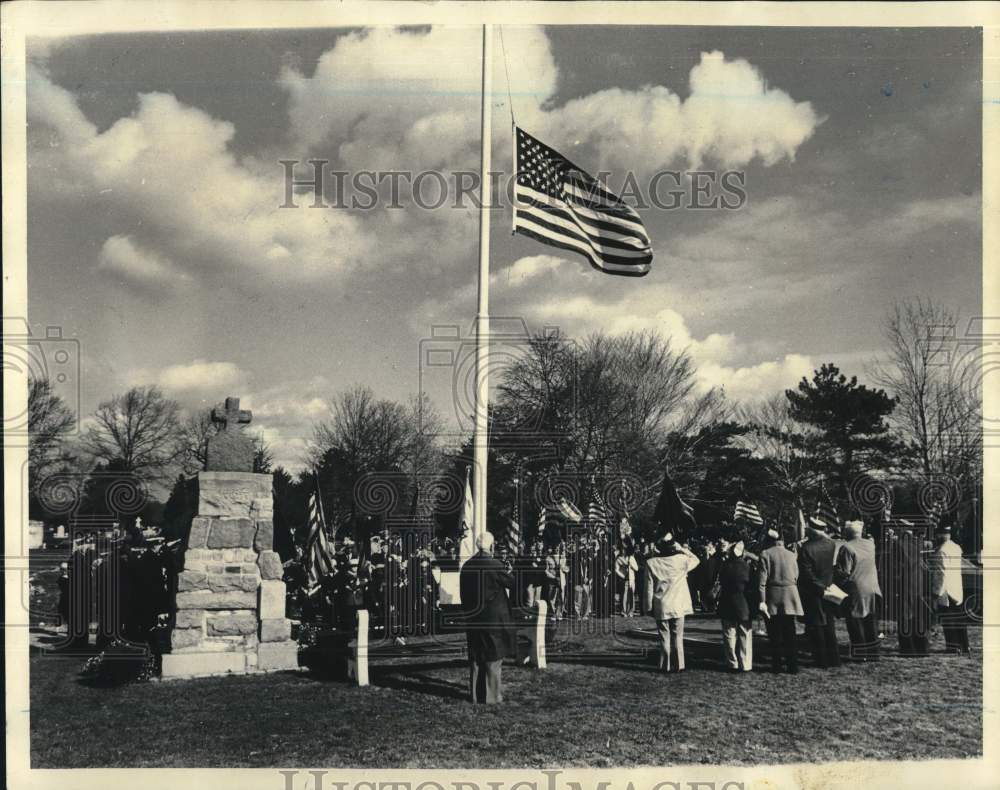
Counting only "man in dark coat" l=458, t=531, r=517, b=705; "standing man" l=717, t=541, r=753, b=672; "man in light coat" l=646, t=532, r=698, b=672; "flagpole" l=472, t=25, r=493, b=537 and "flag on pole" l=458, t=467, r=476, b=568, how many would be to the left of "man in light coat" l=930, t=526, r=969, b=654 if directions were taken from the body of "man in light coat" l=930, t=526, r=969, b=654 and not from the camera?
5

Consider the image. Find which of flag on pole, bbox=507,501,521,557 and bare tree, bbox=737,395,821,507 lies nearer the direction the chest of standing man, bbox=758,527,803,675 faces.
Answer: the bare tree

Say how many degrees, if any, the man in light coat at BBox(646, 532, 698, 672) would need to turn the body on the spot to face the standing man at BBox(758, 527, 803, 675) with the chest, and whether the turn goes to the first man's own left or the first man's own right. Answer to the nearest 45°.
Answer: approximately 90° to the first man's own right

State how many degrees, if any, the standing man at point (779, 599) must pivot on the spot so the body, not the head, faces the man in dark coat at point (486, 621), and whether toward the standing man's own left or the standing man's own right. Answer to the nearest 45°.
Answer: approximately 135° to the standing man's own left

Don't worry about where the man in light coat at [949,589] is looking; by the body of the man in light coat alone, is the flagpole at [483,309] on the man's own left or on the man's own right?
on the man's own left

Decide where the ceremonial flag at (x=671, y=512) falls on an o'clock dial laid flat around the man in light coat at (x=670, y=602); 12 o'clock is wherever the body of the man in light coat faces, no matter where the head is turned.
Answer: The ceremonial flag is roughly at 12 o'clock from the man in light coat.

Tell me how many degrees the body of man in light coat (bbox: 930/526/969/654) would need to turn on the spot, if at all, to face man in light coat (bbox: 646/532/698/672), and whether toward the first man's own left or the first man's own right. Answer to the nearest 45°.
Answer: approximately 90° to the first man's own left

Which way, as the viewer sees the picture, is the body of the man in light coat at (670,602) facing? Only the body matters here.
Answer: away from the camera

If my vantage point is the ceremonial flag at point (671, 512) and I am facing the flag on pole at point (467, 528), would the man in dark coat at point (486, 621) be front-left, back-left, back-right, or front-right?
front-left

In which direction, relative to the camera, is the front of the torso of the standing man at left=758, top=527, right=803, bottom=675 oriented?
away from the camera

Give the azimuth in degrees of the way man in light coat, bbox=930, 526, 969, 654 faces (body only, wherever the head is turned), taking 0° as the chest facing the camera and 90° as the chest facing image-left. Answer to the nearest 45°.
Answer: approximately 135°

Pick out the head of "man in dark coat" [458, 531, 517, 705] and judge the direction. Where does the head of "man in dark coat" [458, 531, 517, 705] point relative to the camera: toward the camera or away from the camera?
away from the camera

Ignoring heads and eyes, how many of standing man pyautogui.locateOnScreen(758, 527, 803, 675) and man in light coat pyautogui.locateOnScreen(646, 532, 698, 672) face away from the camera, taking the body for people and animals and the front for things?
2

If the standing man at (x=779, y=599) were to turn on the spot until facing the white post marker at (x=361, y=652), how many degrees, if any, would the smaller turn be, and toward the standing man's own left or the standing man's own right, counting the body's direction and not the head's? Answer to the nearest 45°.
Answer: approximately 135° to the standing man's own left

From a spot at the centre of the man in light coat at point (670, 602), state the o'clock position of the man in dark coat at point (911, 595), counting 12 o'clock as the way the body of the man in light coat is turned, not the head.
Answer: The man in dark coat is roughly at 2 o'clock from the man in light coat.

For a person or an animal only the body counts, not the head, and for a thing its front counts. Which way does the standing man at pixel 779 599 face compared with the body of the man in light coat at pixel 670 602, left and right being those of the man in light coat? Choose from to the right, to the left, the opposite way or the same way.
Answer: the same way
